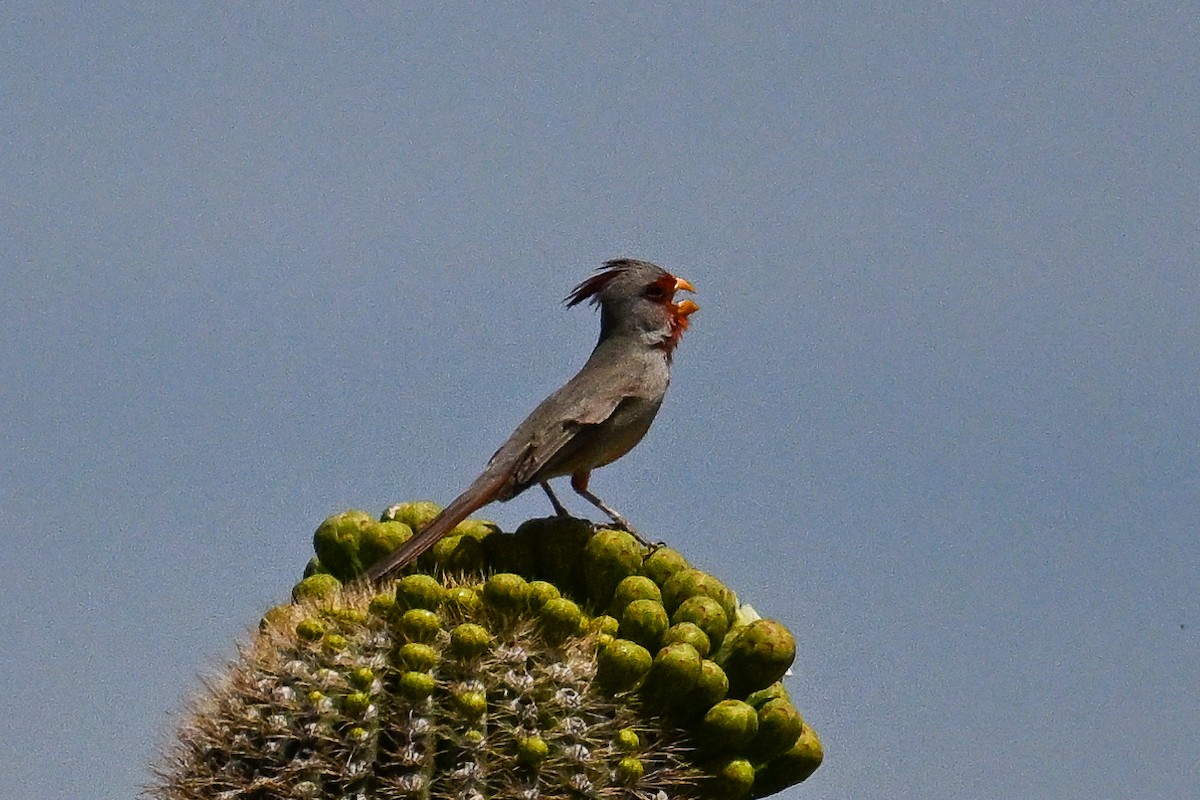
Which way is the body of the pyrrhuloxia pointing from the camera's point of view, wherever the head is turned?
to the viewer's right
